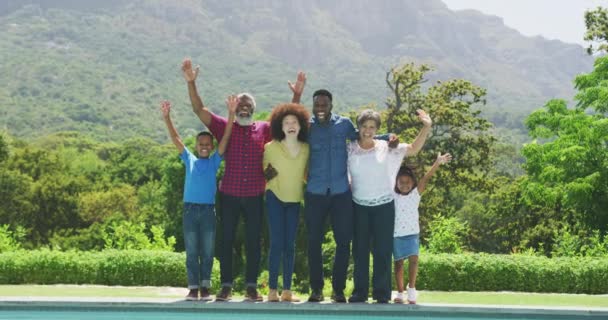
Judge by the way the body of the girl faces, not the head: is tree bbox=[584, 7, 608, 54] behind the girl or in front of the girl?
behind

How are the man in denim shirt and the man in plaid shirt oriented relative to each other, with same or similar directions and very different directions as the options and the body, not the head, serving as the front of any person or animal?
same or similar directions

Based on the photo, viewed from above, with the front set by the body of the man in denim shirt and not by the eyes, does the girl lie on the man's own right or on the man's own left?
on the man's own left

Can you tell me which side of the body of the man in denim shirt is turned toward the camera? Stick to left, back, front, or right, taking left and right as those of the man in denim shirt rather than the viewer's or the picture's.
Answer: front

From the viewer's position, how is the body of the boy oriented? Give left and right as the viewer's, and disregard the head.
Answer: facing the viewer

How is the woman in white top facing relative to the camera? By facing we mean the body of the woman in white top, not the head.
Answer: toward the camera

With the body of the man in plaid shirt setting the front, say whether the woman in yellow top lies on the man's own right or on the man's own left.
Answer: on the man's own left

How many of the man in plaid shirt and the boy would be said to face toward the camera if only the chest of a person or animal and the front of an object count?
2

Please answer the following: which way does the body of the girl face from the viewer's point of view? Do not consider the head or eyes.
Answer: toward the camera
